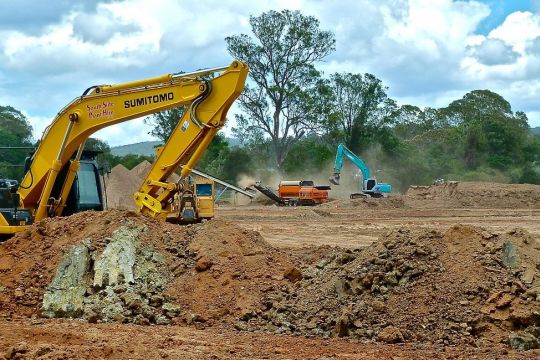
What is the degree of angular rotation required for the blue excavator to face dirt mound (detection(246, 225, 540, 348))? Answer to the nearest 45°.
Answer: approximately 90° to its left

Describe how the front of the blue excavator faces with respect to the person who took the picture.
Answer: facing to the left of the viewer

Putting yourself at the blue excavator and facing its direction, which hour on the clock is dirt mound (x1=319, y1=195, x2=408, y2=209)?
The dirt mound is roughly at 9 o'clock from the blue excavator.

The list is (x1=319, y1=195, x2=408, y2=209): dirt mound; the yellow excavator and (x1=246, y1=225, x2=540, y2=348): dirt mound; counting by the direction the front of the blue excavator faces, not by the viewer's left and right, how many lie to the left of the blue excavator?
3

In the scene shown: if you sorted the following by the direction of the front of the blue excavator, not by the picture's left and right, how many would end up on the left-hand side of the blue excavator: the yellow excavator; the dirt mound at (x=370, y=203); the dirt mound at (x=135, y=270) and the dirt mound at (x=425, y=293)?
4

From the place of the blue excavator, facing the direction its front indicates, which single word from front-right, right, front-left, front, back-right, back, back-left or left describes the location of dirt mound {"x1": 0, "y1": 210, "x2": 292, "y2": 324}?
left

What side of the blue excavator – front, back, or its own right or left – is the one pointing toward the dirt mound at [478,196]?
back

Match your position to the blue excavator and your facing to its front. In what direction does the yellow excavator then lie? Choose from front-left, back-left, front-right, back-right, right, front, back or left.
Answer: left

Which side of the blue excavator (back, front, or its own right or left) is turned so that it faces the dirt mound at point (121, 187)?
front
